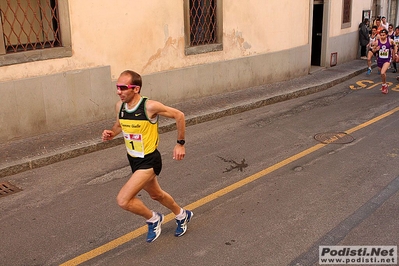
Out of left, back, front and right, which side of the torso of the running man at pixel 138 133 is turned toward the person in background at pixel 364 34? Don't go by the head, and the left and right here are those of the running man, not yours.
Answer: back

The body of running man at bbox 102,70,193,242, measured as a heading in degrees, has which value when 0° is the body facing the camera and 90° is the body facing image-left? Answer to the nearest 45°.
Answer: approximately 45°

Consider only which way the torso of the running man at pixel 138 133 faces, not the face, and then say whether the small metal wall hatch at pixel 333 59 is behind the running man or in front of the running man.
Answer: behind
